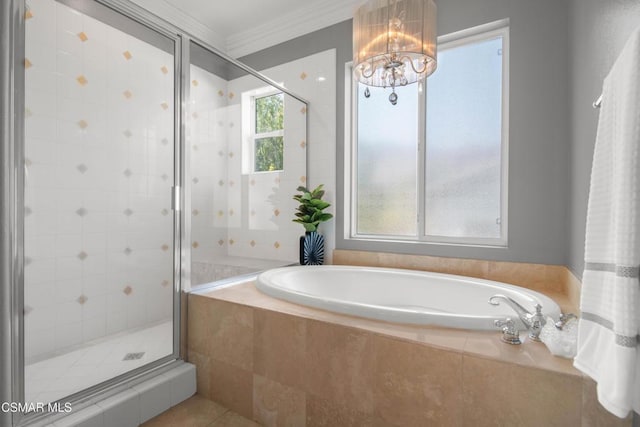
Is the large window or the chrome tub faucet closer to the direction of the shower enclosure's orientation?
the chrome tub faucet

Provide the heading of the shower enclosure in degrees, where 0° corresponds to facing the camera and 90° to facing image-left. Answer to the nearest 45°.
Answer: approximately 315°
